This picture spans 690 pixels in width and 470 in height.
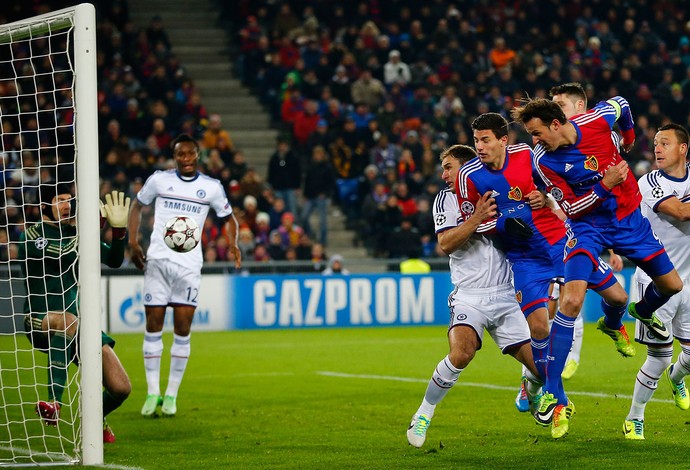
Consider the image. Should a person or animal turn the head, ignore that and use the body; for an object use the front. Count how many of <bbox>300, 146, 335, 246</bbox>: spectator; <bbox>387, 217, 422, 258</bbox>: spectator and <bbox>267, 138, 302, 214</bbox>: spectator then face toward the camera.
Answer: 3

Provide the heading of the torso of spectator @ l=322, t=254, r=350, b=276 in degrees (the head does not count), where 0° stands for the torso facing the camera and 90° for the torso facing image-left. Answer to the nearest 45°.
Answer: approximately 0°

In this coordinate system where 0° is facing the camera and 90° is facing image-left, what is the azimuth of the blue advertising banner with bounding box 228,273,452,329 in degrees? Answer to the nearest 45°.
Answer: approximately 0°

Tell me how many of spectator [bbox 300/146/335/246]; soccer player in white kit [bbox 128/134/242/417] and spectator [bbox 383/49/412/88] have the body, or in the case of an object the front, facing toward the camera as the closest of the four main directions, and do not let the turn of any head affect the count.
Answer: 3

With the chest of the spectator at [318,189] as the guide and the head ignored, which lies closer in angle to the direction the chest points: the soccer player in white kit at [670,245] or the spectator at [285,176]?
the soccer player in white kit

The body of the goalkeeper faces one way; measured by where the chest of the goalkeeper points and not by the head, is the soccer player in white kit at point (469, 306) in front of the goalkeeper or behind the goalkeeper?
in front

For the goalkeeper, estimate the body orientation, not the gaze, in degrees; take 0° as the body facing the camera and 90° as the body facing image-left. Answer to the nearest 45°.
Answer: approximately 315°

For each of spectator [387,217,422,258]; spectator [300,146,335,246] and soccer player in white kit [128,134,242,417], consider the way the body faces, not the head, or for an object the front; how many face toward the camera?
3

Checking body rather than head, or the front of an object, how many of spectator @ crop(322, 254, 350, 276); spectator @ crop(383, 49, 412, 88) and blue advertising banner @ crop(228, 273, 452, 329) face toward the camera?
3
